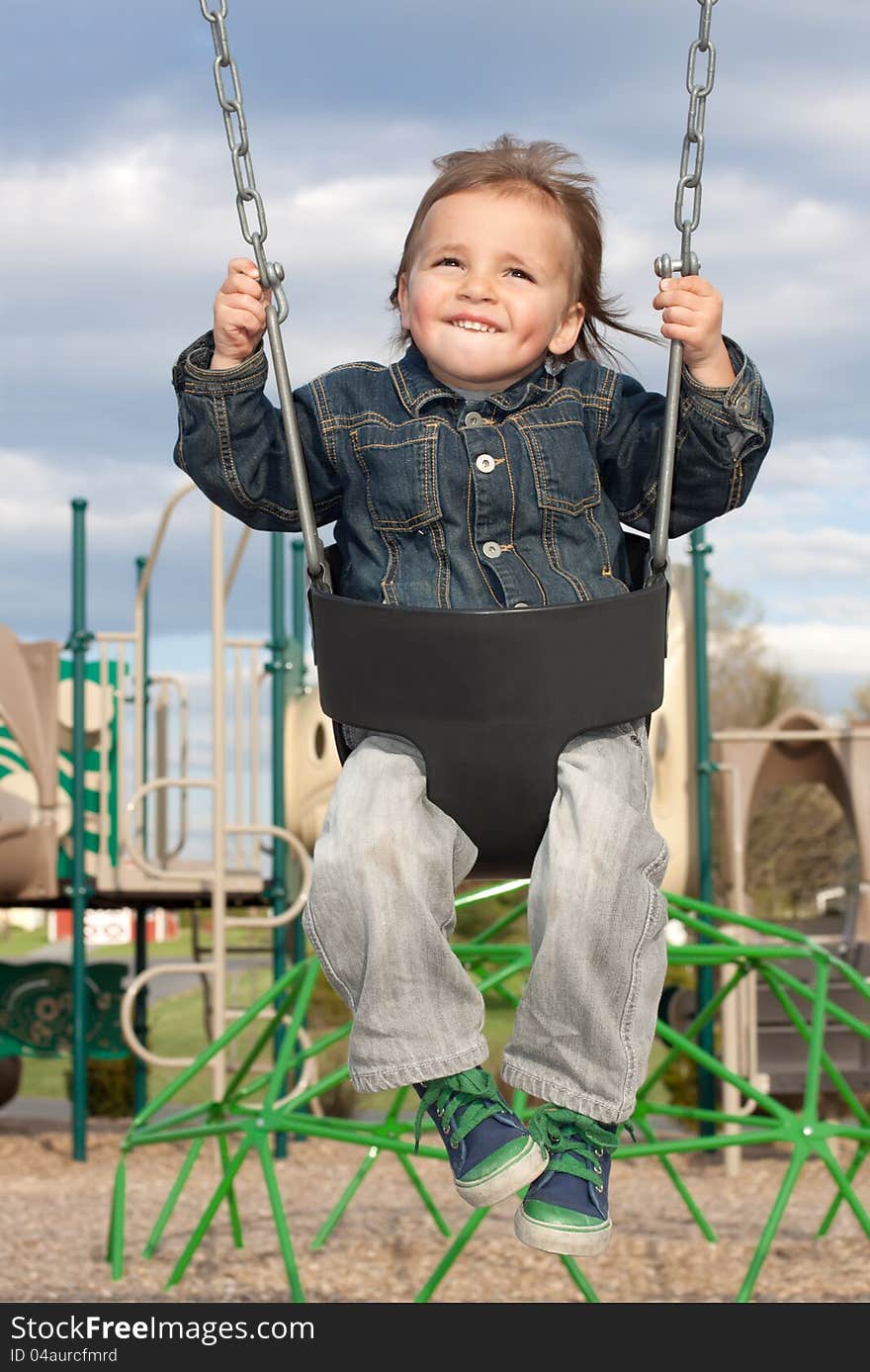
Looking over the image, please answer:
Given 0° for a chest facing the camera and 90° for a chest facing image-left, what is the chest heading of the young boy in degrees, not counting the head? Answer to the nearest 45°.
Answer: approximately 0°

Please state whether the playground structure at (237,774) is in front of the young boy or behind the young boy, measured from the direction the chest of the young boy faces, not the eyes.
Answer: behind

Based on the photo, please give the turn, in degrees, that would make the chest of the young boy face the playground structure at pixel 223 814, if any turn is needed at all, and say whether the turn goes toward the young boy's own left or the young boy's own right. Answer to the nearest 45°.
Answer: approximately 180°
